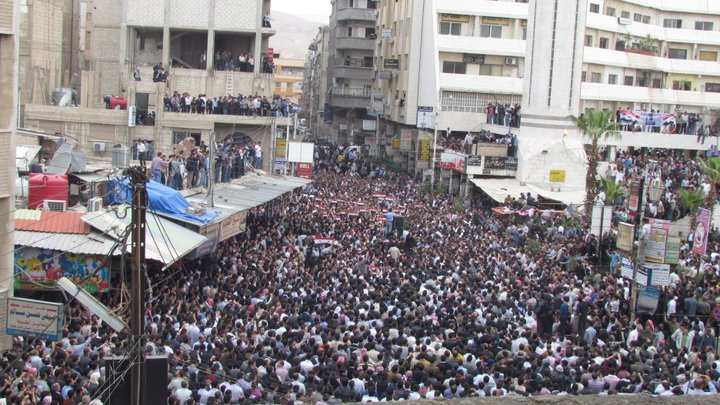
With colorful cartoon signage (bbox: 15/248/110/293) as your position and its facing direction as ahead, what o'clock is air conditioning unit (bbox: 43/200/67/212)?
The air conditioning unit is roughly at 6 o'clock from the colorful cartoon signage.

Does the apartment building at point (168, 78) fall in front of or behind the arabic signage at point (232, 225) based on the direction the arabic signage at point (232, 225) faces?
behind

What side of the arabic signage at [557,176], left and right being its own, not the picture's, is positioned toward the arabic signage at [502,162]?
right

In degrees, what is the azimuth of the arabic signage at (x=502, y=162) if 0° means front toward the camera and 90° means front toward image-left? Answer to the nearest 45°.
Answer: approximately 0°

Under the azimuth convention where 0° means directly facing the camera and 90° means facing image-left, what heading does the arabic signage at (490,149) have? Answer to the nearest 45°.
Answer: approximately 0°

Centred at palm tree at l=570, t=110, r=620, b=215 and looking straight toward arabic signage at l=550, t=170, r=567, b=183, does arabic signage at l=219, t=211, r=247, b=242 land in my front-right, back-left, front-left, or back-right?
back-left
